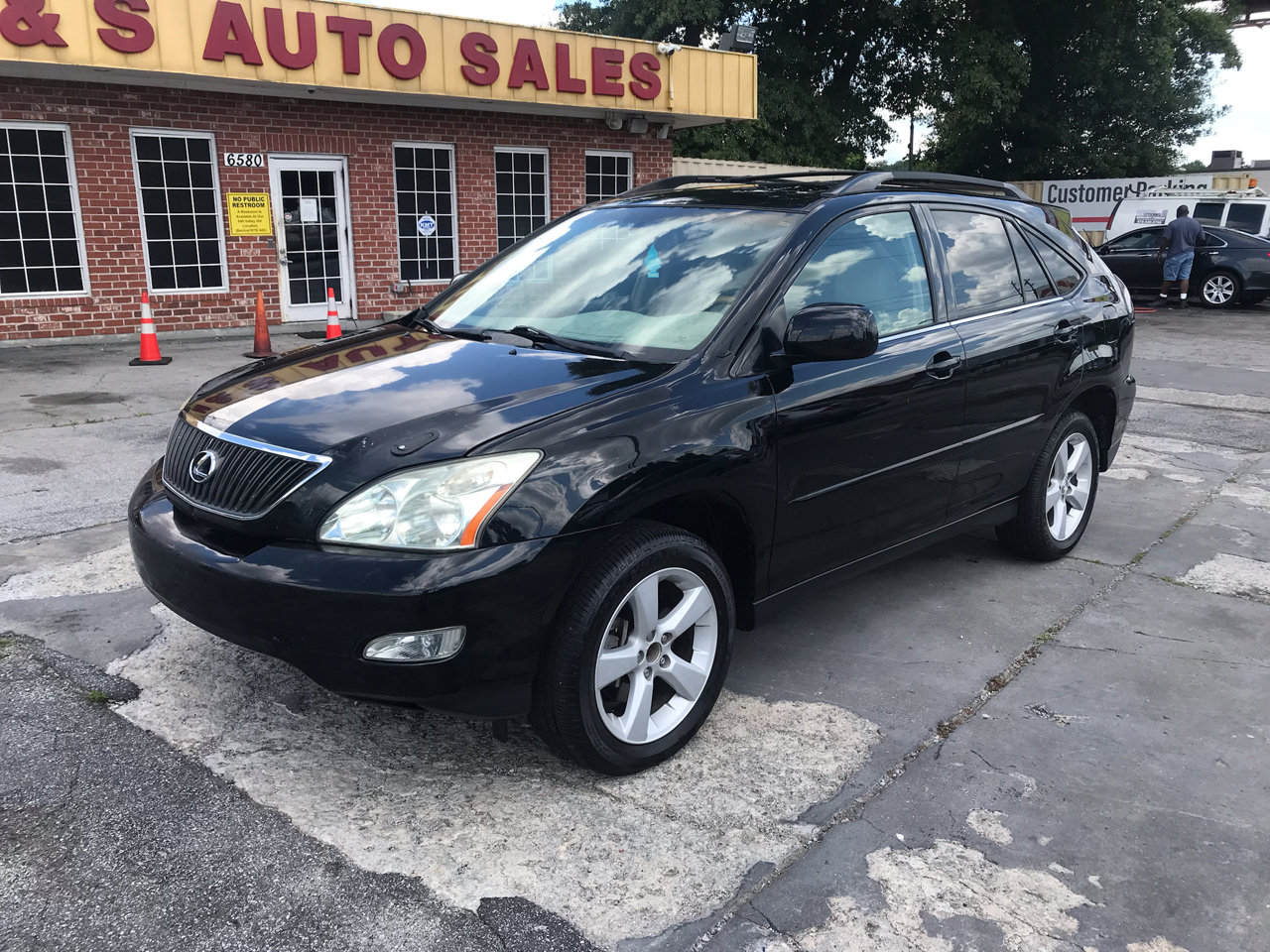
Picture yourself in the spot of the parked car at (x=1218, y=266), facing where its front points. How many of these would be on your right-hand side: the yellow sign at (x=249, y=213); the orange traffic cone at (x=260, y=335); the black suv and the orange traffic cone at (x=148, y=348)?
0

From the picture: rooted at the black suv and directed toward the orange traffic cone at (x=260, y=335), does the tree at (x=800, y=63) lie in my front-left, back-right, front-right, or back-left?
front-right

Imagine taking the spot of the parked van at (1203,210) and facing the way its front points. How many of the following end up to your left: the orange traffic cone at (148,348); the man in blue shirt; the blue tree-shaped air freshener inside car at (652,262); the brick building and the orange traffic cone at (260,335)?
0

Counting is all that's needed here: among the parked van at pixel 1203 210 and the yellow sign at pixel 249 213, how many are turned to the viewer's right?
1

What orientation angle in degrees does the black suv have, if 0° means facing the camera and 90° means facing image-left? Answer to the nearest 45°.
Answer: approximately 45°

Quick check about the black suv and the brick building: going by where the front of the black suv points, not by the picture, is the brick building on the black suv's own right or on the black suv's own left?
on the black suv's own right

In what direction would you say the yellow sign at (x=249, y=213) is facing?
toward the camera

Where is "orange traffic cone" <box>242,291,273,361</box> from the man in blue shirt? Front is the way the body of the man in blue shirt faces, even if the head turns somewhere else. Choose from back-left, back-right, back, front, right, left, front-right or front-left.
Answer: back-left

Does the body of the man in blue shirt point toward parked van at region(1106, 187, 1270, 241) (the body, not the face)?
yes

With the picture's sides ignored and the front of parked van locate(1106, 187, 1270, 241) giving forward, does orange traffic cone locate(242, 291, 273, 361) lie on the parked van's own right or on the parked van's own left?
on the parked van's own right

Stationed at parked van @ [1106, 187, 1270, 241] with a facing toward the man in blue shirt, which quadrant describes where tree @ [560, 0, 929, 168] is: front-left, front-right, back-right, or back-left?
back-right

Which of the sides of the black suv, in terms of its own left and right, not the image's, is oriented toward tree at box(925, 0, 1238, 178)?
back

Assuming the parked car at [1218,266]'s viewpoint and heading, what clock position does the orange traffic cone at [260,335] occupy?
The orange traffic cone is roughly at 10 o'clock from the parked car.

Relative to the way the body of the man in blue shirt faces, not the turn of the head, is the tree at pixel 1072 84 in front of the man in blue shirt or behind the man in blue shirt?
in front

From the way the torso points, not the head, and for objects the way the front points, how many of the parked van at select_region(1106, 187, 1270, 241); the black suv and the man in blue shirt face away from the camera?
1

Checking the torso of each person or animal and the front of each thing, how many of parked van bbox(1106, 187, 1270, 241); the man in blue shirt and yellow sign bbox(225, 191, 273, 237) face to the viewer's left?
0

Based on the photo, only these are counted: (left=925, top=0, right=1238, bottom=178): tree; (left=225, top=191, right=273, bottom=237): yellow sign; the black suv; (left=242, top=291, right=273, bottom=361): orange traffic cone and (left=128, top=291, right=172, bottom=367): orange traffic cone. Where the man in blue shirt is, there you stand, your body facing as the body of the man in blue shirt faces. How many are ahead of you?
1

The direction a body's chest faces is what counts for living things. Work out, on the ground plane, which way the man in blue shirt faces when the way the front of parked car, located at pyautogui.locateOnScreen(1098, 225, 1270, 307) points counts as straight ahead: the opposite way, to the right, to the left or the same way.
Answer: to the right

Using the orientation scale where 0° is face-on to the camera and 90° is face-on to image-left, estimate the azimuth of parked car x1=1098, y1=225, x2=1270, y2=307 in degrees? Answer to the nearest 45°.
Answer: approximately 90°

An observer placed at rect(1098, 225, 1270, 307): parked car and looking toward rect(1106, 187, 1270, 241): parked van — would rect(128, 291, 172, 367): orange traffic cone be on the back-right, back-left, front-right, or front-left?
back-left

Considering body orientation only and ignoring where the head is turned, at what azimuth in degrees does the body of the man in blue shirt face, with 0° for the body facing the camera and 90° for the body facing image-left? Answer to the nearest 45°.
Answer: approximately 180°
